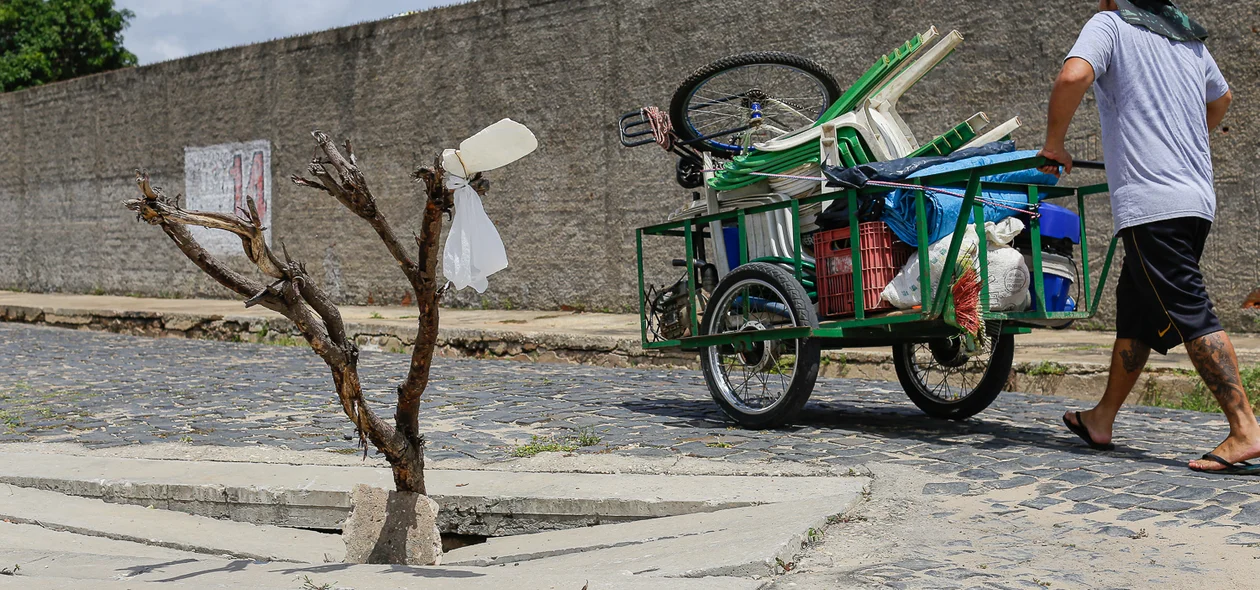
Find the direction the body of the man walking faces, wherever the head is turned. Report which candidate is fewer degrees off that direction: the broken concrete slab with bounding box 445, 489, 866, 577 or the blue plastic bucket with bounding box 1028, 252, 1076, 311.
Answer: the blue plastic bucket

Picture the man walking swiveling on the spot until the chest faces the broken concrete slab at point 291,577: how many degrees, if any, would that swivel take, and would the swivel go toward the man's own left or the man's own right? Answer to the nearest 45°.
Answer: approximately 90° to the man's own left

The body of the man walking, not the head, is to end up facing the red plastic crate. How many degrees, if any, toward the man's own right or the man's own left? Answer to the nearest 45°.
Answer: approximately 45° to the man's own left

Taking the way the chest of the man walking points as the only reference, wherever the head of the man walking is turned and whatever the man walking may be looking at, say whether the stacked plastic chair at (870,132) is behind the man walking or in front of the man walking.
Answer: in front

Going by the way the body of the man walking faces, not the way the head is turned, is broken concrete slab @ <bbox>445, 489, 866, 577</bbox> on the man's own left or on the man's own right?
on the man's own left

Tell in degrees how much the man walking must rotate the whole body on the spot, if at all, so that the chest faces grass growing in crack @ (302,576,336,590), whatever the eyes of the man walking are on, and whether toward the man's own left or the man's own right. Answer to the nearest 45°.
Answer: approximately 90° to the man's own left

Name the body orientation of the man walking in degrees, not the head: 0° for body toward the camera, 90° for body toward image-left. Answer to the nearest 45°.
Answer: approximately 135°

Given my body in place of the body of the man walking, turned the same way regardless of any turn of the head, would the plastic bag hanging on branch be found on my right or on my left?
on my left

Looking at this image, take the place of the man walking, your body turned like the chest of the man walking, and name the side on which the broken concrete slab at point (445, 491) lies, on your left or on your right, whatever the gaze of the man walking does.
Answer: on your left

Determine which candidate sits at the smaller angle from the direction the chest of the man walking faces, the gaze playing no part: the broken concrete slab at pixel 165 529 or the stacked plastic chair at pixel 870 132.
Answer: the stacked plastic chair

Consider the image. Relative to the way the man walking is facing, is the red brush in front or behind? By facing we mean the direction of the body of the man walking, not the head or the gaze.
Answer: in front

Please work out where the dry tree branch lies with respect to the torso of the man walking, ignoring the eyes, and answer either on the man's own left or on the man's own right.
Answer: on the man's own left

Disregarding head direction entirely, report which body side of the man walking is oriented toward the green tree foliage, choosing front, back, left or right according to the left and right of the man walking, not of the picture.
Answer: front
